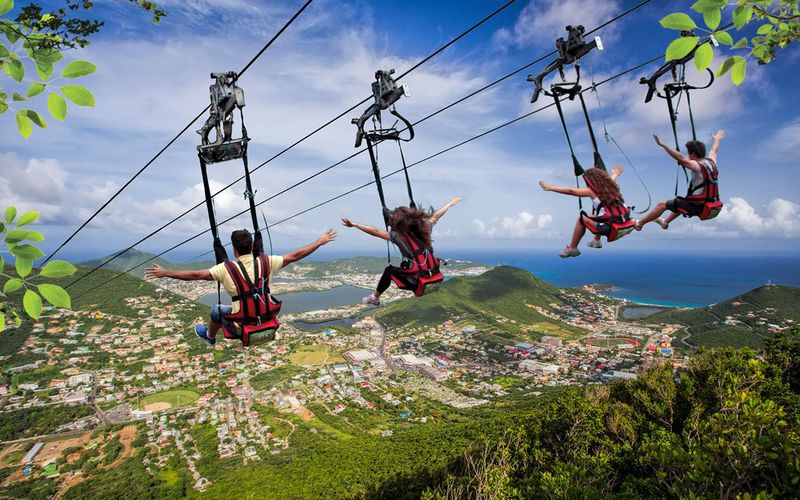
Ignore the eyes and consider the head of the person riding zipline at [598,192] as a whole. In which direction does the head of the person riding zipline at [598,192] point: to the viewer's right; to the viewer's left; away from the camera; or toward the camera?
away from the camera

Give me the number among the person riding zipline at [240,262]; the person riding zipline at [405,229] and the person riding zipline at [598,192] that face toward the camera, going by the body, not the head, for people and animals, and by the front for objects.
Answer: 0

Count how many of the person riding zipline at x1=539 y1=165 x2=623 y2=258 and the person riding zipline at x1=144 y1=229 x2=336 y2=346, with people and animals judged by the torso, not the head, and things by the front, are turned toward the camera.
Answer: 0

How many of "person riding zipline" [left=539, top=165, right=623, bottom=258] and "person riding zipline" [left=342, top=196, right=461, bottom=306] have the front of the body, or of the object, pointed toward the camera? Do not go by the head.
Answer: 0

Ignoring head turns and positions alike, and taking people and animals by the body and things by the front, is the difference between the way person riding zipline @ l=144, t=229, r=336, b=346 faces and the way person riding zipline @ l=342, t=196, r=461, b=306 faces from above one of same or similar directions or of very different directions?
same or similar directions

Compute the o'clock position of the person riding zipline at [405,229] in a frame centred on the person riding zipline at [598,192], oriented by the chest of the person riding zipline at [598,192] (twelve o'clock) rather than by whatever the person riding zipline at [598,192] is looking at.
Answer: the person riding zipline at [405,229] is roughly at 10 o'clock from the person riding zipline at [598,192].

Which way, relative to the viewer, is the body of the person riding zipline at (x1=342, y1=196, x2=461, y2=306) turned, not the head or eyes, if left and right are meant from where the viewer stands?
facing away from the viewer and to the left of the viewer

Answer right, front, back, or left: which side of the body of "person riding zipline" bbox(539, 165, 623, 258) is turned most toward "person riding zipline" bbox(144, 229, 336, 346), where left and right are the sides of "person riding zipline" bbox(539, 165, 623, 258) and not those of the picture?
left

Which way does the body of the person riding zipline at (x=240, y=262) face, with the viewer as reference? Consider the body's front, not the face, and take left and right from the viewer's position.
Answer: facing away from the viewer and to the left of the viewer
